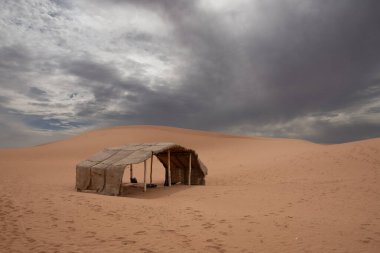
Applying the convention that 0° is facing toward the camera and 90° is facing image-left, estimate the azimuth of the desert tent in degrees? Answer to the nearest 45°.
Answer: approximately 315°
